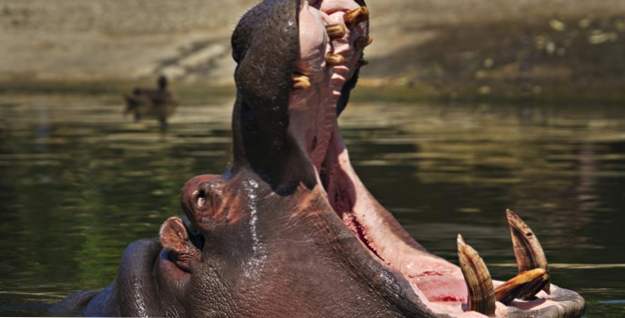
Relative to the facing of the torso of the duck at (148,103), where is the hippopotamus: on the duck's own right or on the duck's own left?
on the duck's own right

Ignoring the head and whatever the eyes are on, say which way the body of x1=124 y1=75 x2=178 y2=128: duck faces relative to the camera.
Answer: to the viewer's right
